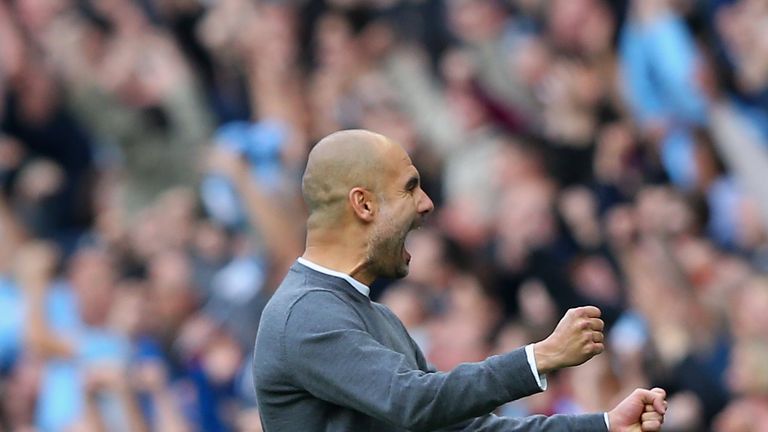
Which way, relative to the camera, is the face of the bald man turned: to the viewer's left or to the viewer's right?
to the viewer's right

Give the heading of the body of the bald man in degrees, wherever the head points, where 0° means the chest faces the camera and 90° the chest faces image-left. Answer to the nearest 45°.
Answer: approximately 270°
